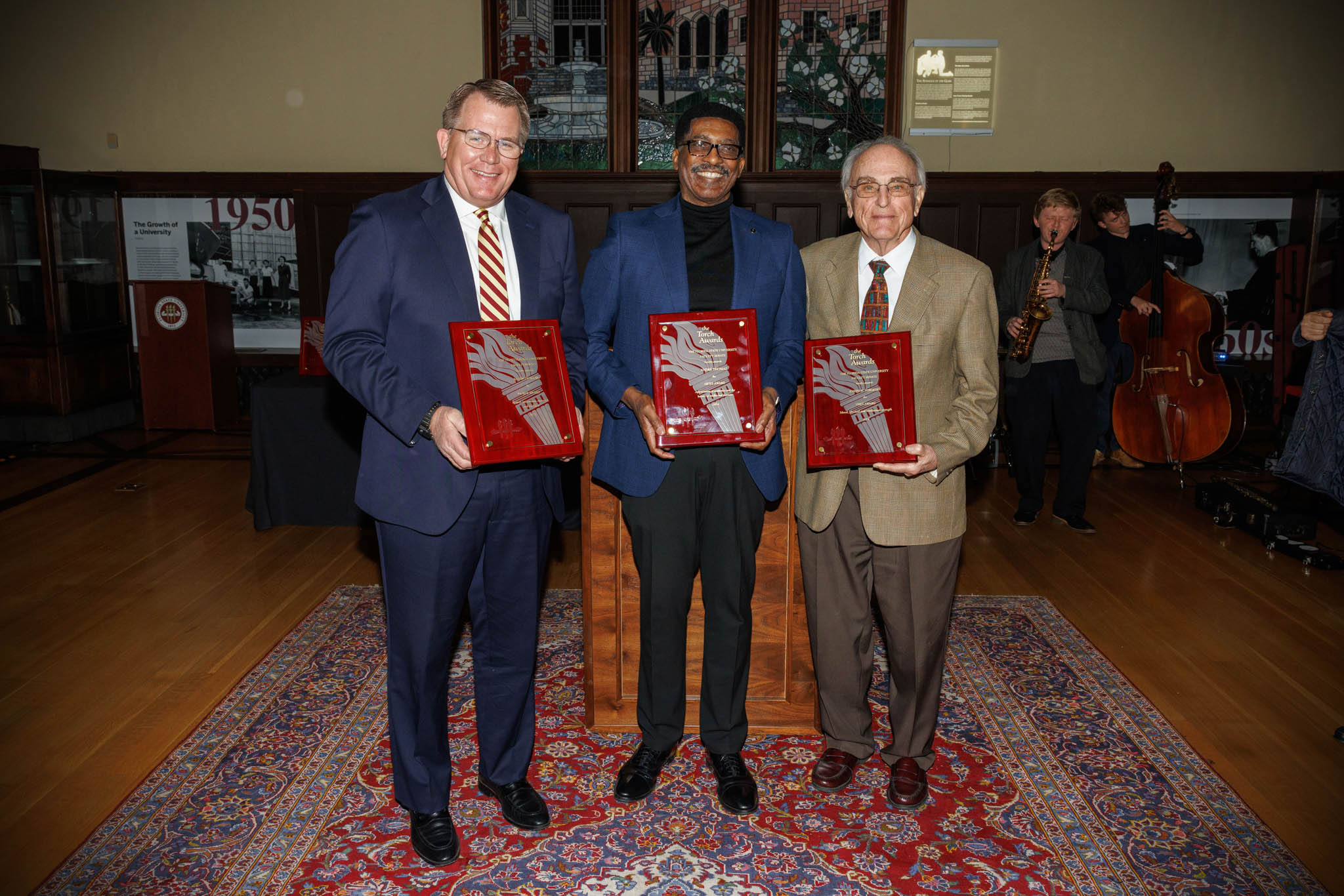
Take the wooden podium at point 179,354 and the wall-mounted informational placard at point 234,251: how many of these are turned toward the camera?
2

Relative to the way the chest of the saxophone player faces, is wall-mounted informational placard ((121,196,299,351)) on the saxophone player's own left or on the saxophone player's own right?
on the saxophone player's own right

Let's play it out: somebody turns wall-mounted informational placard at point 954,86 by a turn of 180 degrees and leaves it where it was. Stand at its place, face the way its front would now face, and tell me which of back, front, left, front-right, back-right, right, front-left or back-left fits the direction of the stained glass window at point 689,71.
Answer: left

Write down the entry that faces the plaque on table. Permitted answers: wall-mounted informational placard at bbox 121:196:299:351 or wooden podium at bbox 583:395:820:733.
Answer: the wall-mounted informational placard

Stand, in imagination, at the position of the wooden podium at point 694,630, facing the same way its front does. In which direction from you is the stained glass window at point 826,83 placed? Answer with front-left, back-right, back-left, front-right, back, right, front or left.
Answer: back

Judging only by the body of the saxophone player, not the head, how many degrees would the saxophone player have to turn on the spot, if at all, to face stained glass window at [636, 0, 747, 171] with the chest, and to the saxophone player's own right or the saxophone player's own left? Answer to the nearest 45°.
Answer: approximately 135° to the saxophone player's own right

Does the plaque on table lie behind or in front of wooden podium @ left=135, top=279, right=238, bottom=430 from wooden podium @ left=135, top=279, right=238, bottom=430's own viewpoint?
in front

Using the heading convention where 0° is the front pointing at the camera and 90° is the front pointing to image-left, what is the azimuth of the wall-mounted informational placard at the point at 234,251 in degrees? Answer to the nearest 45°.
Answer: approximately 0°

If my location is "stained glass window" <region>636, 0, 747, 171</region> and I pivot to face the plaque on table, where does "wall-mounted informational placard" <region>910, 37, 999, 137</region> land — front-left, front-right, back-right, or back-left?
back-left

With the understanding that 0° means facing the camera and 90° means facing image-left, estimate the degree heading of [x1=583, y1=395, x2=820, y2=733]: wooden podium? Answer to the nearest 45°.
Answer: approximately 0°
